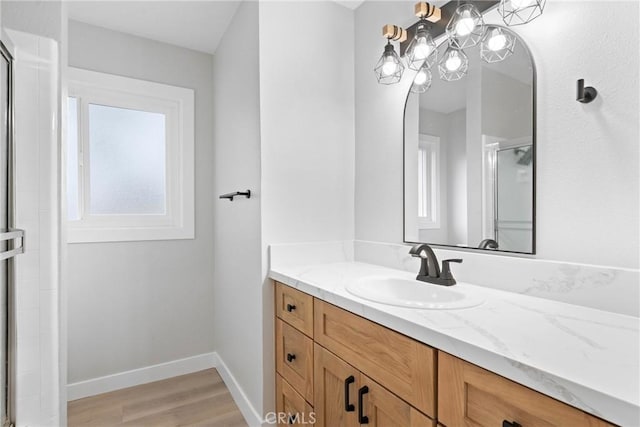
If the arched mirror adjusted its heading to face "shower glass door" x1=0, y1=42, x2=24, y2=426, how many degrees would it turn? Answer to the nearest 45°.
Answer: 0° — it already faces it

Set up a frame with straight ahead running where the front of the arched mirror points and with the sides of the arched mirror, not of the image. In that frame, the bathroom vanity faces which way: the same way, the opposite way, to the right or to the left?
the same way

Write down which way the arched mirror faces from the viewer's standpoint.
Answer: facing the viewer and to the left of the viewer

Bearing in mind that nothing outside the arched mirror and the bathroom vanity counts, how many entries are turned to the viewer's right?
0

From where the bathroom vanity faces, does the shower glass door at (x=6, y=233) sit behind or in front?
in front
